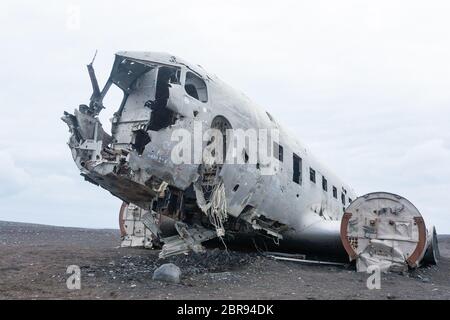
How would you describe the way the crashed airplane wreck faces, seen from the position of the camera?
facing the viewer and to the left of the viewer
